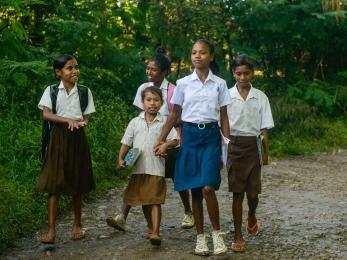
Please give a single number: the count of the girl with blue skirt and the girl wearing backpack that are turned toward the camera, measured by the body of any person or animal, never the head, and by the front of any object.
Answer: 2

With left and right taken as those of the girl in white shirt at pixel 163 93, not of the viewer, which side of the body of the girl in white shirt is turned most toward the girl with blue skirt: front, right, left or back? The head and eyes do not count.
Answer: left

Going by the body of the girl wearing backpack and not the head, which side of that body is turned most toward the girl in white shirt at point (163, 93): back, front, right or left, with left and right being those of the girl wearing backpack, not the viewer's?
left

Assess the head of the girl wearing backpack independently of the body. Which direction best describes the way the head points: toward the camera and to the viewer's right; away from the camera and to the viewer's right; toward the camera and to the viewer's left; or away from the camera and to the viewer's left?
toward the camera and to the viewer's right

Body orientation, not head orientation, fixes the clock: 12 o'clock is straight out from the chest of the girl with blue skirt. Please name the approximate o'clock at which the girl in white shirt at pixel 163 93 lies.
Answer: The girl in white shirt is roughly at 5 o'clock from the girl with blue skirt.

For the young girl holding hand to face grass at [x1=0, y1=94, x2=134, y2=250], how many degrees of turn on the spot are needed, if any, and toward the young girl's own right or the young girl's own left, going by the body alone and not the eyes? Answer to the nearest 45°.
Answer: approximately 135° to the young girl's own right

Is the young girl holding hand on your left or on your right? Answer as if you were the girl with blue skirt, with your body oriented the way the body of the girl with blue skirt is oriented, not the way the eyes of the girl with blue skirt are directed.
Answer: on your right
